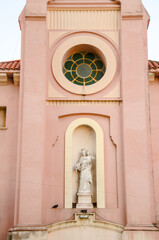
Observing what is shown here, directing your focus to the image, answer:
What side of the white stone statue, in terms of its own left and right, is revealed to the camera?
front

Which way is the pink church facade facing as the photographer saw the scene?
facing the viewer
